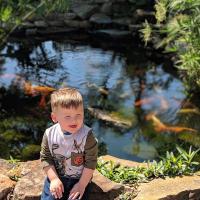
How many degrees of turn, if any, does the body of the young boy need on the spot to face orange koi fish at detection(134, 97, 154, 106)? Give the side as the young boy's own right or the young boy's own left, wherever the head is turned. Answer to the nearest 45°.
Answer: approximately 180°

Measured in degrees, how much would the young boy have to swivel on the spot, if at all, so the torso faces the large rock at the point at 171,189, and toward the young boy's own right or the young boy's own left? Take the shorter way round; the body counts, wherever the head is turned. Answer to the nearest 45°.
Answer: approximately 90° to the young boy's own left

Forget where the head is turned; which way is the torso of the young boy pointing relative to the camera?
toward the camera

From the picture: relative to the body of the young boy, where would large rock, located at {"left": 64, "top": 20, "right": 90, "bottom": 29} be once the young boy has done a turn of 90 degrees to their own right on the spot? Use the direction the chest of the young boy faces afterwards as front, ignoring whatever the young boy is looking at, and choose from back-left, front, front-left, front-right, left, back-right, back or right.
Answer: right

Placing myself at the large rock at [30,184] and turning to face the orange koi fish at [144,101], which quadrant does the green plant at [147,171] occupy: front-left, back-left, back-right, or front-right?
front-right

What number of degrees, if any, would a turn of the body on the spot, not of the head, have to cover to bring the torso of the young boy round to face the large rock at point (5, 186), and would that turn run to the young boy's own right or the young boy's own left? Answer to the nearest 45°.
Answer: approximately 135° to the young boy's own right

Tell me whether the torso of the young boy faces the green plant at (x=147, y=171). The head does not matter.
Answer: no

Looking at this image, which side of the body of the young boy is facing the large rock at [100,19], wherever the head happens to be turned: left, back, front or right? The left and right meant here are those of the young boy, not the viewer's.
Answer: back

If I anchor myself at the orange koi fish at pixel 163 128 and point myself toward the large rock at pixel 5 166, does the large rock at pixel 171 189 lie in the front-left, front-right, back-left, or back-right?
front-left

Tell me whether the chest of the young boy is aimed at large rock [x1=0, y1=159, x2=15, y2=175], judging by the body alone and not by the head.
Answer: no

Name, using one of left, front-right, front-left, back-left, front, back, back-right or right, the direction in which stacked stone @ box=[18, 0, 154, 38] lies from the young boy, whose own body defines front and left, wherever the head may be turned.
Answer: back
